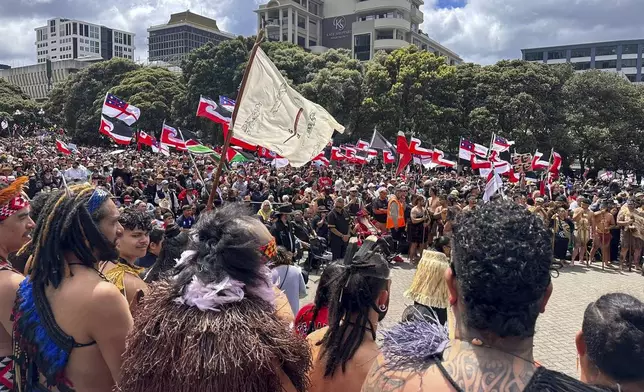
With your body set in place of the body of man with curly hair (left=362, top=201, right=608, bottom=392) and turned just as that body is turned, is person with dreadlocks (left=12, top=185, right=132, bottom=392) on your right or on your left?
on your left

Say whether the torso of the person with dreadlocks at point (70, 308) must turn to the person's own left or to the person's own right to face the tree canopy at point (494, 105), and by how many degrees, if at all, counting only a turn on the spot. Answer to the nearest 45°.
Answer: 0° — they already face it

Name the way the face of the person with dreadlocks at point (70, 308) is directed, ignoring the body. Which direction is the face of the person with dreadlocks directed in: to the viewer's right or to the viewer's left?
to the viewer's right

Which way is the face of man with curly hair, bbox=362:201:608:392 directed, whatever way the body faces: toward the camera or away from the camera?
away from the camera

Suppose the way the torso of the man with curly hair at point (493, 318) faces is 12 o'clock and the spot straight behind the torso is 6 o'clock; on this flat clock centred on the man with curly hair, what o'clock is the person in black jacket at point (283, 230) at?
The person in black jacket is roughly at 11 o'clock from the man with curly hair.

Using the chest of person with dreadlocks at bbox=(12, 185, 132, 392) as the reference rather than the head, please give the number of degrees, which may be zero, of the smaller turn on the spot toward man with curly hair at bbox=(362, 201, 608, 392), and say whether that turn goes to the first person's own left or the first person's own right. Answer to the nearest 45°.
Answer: approximately 90° to the first person's own right

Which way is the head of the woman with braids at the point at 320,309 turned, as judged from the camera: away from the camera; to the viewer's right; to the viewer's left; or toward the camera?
away from the camera

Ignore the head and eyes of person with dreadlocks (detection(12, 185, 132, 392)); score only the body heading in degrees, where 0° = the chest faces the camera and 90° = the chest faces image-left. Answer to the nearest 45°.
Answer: approximately 225°

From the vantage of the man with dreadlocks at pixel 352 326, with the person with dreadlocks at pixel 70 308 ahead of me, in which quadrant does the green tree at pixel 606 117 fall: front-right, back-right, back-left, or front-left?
back-right

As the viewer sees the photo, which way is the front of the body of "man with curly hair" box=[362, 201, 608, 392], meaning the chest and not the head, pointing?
away from the camera
